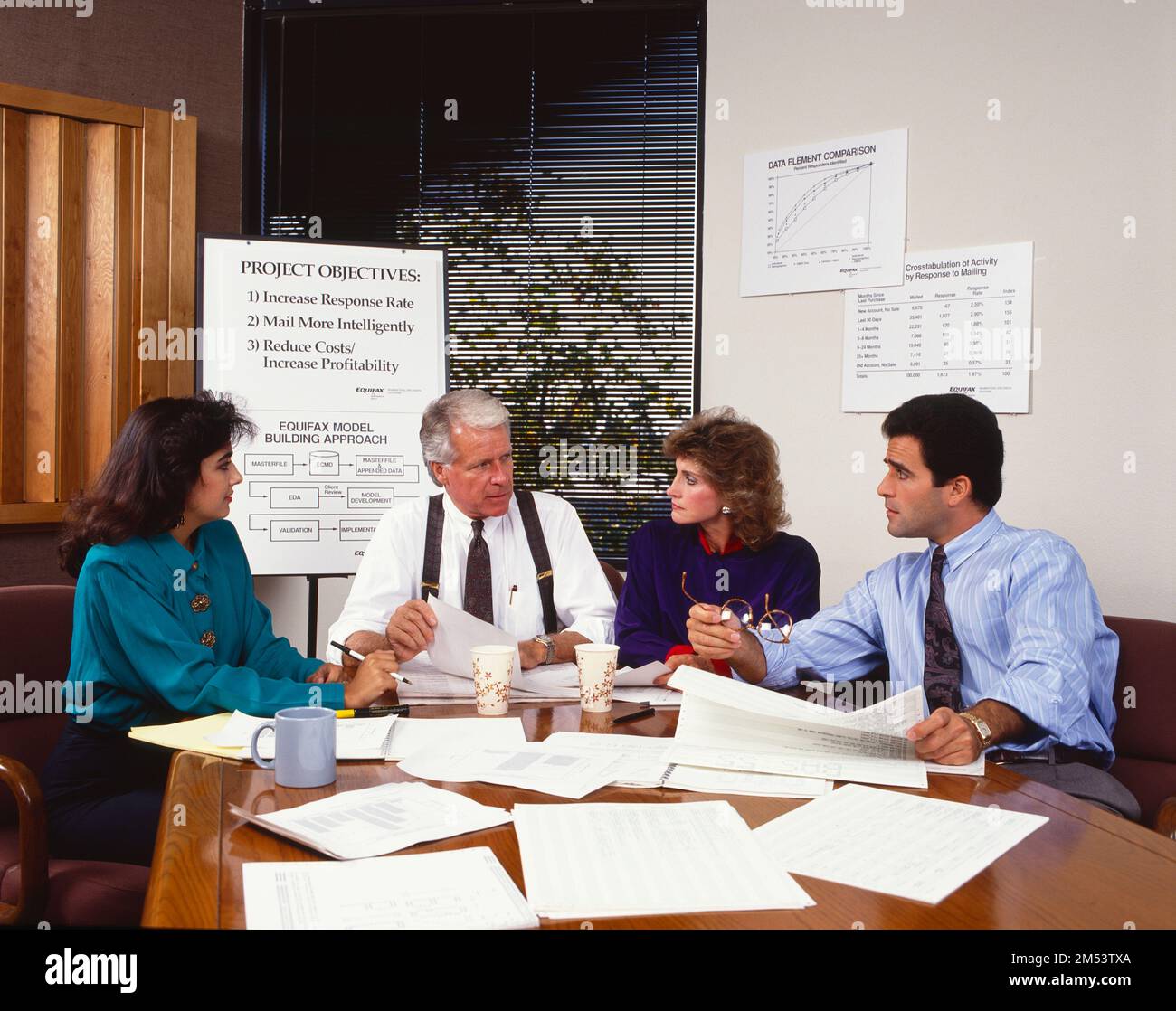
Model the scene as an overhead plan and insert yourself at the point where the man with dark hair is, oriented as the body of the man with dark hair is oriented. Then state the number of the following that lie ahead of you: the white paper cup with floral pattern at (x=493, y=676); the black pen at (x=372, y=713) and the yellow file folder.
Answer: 3

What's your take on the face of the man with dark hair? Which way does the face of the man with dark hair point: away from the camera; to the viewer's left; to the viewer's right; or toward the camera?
to the viewer's left

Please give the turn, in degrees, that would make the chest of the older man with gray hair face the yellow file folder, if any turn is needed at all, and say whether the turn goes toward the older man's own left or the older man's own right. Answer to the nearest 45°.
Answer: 0° — they already face it

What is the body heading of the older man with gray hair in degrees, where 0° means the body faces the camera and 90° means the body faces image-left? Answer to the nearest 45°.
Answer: approximately 0°

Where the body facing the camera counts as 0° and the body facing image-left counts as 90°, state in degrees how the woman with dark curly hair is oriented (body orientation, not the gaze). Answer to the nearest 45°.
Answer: approximately 315°

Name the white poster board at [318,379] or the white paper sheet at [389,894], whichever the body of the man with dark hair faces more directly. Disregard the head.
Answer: the white paper sheet

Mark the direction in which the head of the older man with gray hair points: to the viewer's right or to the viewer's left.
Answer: to the viewer's right

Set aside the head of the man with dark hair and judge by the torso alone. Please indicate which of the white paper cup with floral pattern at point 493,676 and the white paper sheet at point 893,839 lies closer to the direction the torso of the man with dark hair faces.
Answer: the white paper cup with floral pattern

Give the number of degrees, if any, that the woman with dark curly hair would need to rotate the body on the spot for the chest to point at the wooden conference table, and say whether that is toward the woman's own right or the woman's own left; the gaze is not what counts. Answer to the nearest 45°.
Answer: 0° — they already face it

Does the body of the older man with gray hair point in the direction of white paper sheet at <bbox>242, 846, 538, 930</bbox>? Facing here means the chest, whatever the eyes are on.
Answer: yes

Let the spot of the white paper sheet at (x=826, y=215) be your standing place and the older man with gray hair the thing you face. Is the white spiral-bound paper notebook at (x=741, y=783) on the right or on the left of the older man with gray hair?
left
